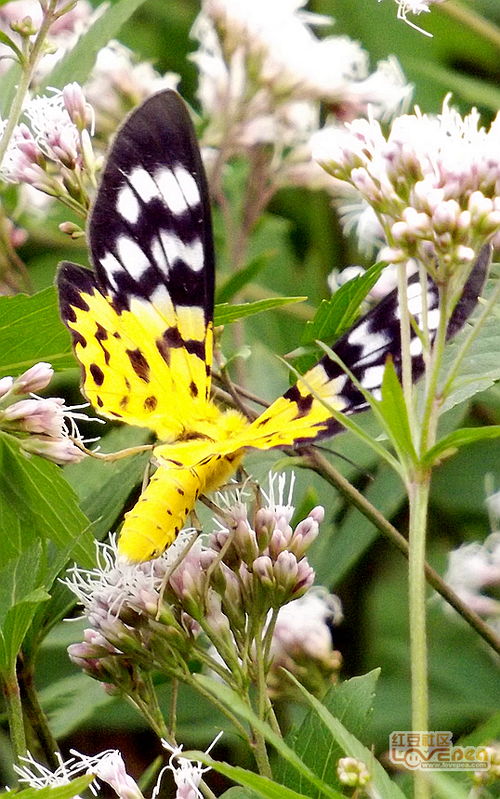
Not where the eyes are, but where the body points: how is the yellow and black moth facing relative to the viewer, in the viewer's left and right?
facing away from the viewer and to the right of the viewer
